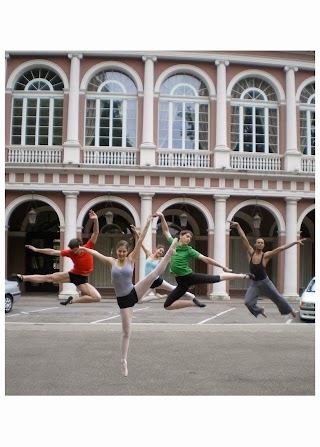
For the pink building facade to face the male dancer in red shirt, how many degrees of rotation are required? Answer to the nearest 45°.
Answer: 0° — it already faces them

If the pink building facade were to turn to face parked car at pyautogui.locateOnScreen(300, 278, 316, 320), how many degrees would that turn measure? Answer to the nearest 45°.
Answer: approximately 45° to its left

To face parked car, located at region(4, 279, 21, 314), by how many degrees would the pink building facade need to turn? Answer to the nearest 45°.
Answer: approximately 90° to its right

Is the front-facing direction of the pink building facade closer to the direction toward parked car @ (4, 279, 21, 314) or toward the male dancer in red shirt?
the male dancer in red shirt

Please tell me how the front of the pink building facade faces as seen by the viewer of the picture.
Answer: facing the viewer
